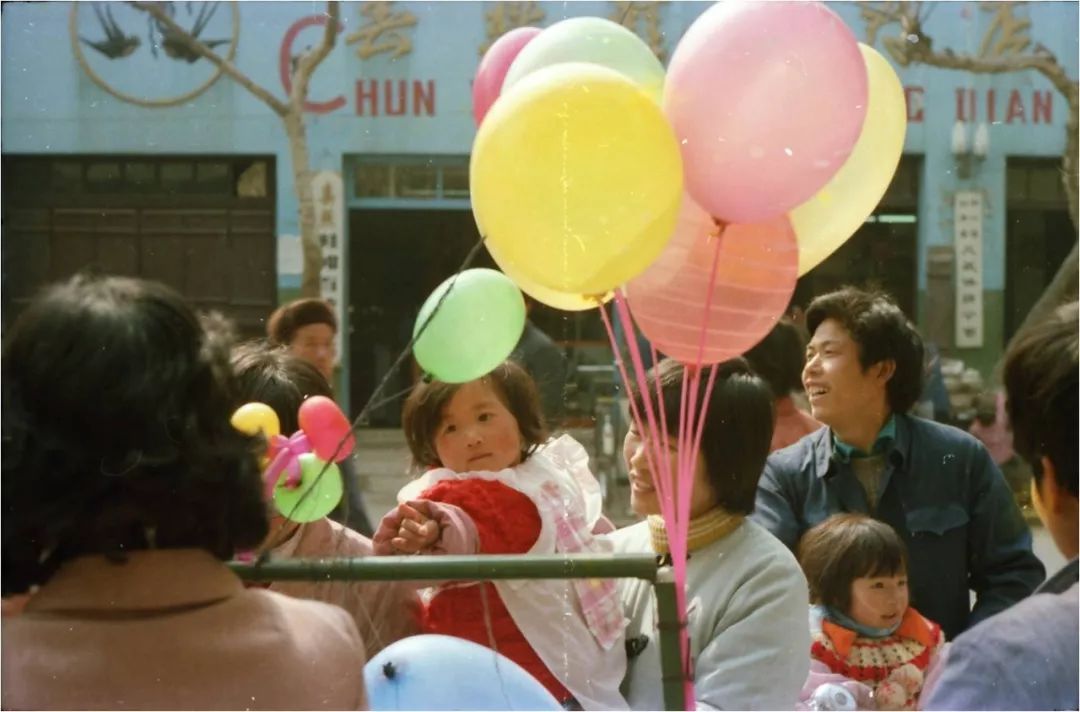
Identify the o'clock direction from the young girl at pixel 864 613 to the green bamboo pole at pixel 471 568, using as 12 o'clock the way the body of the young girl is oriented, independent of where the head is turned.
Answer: The green bamboo pole is roughly at 2 o'clock from the young girl.

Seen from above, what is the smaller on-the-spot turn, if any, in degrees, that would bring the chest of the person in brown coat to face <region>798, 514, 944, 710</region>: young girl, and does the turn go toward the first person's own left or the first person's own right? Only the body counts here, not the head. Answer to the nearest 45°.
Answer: approximately 45° to the first person's own right

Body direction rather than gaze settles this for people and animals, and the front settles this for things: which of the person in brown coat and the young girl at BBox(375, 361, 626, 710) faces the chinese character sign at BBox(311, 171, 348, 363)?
the person in brown coat

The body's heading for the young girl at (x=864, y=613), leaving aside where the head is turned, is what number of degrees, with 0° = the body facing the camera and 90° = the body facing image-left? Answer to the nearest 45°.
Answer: approximately 315°

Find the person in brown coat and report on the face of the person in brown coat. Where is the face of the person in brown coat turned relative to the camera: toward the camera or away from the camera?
away from the camera

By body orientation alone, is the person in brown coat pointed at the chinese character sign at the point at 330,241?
yes

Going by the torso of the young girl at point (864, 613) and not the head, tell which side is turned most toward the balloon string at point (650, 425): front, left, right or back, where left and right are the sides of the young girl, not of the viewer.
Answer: right

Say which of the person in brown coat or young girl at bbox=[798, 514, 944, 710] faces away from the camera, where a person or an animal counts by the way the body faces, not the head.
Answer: the person in brown coat

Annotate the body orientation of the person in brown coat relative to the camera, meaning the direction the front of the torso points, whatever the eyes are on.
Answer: away from the camera

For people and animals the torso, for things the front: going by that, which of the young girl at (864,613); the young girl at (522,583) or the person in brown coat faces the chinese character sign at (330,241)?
the person in brown coat

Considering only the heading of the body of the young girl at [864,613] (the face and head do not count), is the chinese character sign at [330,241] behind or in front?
behind

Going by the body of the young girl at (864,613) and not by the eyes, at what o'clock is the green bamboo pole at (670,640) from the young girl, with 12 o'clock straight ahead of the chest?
The green bamboo pole is roughly at 2 o'clock from the young girl.
